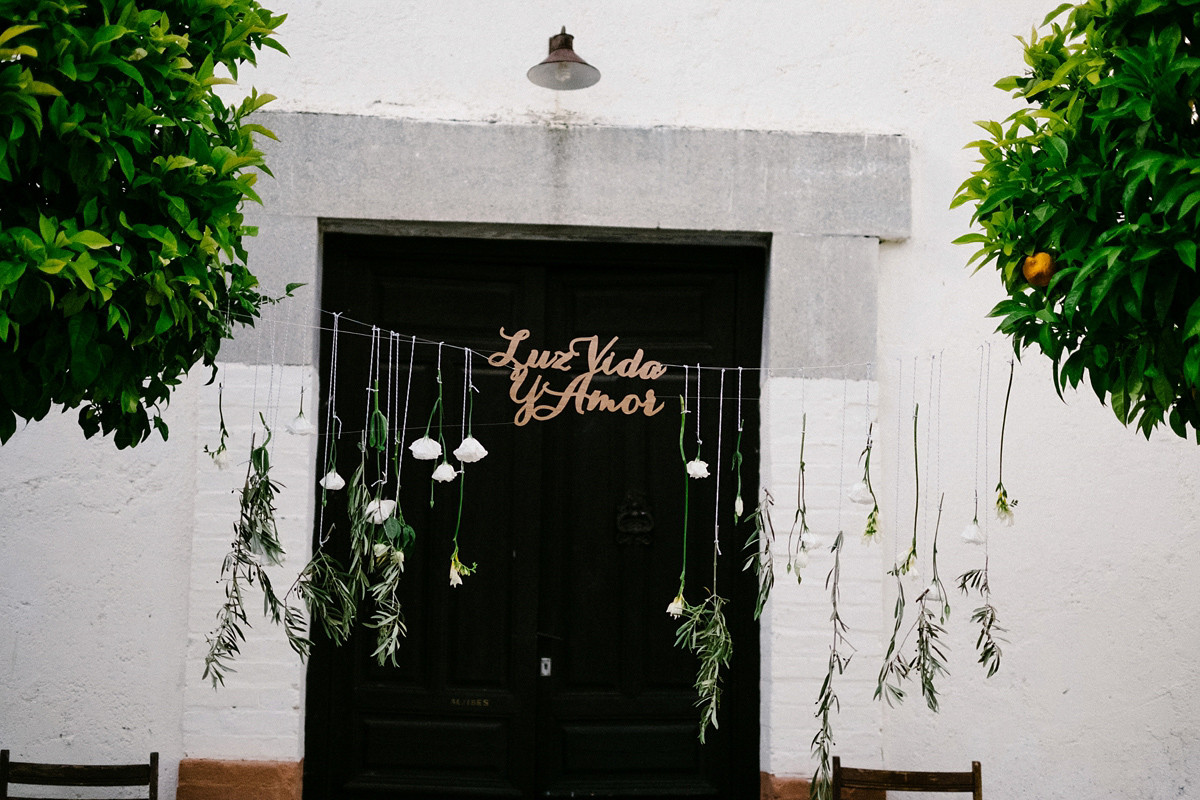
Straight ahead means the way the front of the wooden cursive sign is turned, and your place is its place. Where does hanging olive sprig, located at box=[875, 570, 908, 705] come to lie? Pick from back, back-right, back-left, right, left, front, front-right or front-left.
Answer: left

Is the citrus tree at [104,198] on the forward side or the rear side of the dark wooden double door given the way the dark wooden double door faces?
on the forward side

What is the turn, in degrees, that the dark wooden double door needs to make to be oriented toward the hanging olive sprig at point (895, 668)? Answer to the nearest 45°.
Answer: approximately 45° to its left

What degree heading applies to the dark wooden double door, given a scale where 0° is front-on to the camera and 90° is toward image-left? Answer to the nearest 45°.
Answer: approximately 0°

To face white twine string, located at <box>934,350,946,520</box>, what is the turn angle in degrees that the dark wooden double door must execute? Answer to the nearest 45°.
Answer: approximately 90° to its left

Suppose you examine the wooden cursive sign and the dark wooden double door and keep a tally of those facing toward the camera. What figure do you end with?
2

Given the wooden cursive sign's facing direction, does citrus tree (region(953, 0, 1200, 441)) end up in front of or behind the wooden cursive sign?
in front

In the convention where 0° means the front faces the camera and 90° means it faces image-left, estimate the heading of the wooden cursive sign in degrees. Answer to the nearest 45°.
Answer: approximately 0°

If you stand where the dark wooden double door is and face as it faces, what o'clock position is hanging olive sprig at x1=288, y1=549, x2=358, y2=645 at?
The hanging olive sprig is roughly at 1 o'clock from the dark wooden double door.
